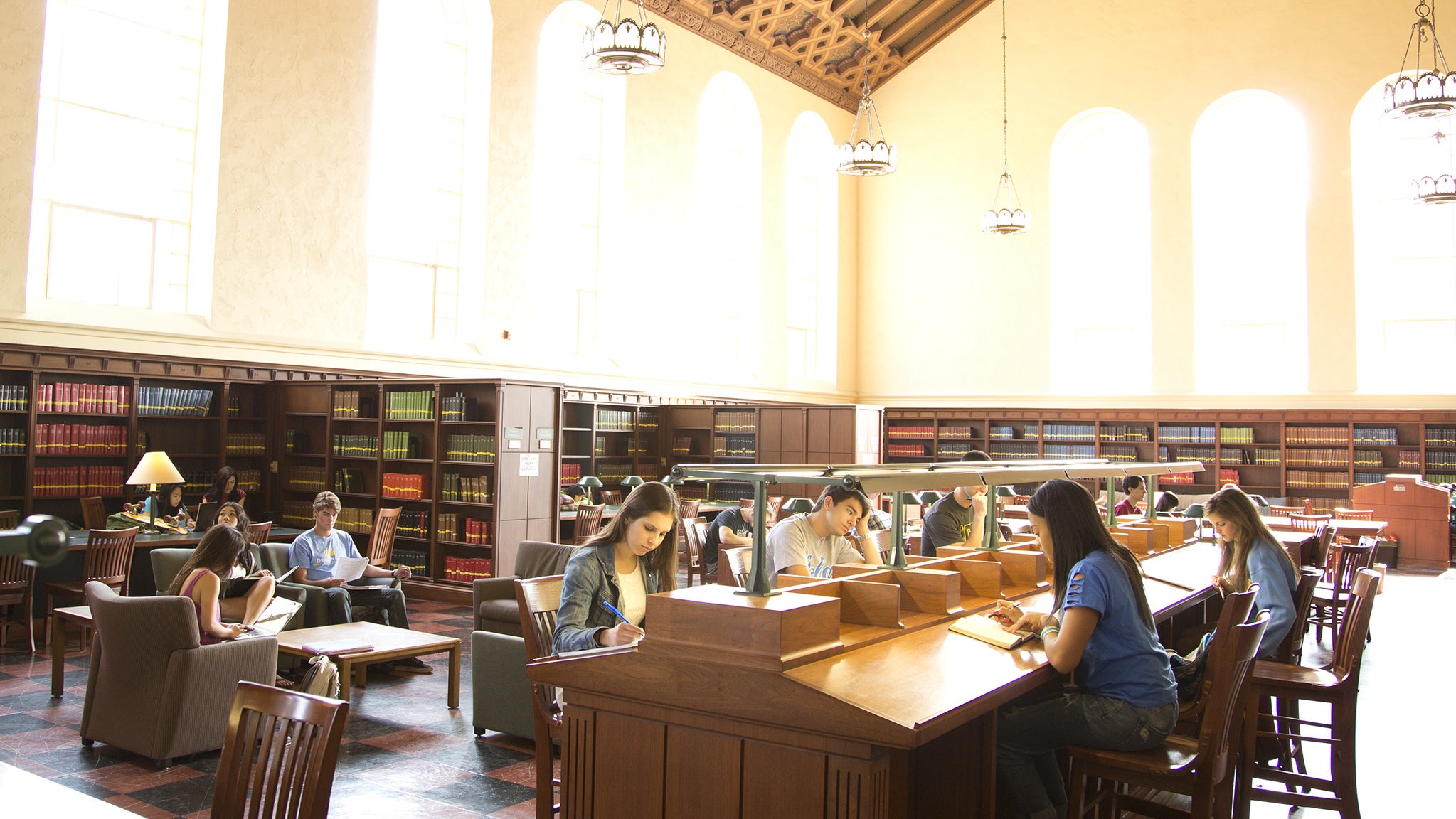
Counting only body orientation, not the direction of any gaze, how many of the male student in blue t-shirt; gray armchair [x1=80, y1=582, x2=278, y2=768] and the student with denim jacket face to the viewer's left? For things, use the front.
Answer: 0

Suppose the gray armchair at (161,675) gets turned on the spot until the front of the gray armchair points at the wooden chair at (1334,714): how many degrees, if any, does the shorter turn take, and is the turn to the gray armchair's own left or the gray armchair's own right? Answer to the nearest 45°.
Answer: approximately 90° to the gray armchair's own right

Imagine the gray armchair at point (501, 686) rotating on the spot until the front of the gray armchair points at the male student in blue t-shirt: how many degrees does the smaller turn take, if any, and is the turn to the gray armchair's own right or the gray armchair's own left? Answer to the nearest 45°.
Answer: approximately 45° to the gray armchair's own right

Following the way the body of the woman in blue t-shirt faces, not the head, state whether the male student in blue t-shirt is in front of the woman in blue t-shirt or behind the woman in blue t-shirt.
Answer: in front

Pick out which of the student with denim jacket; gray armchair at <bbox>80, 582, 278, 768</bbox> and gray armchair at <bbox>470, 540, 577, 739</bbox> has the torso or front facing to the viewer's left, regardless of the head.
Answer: gray armchair at <bbox>470, 540, 577, 739</bbox>

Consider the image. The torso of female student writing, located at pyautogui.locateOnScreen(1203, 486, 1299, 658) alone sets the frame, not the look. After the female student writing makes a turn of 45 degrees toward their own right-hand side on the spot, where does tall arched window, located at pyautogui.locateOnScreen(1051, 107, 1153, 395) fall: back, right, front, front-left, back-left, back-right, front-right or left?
front-right

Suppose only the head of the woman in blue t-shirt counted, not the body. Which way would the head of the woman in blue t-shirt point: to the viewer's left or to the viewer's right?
to the viewer's left

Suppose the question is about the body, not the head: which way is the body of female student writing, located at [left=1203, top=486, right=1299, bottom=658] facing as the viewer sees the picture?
to the viewer's left

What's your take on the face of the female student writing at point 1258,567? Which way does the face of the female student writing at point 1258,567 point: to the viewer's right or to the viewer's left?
to the viewer's left

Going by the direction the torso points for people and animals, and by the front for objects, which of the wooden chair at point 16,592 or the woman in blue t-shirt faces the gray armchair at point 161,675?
the woman in blue t-shirt

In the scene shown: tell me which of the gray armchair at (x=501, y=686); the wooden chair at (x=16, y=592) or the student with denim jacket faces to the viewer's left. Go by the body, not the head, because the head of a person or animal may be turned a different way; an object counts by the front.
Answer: the gray armchair

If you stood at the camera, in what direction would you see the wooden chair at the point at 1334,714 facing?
facing to the left of the viewer

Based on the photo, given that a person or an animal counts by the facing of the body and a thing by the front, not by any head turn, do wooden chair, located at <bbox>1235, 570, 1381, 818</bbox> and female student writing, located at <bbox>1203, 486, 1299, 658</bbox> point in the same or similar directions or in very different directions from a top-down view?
same or similar directions

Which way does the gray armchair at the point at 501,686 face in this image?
to the viewer's left
